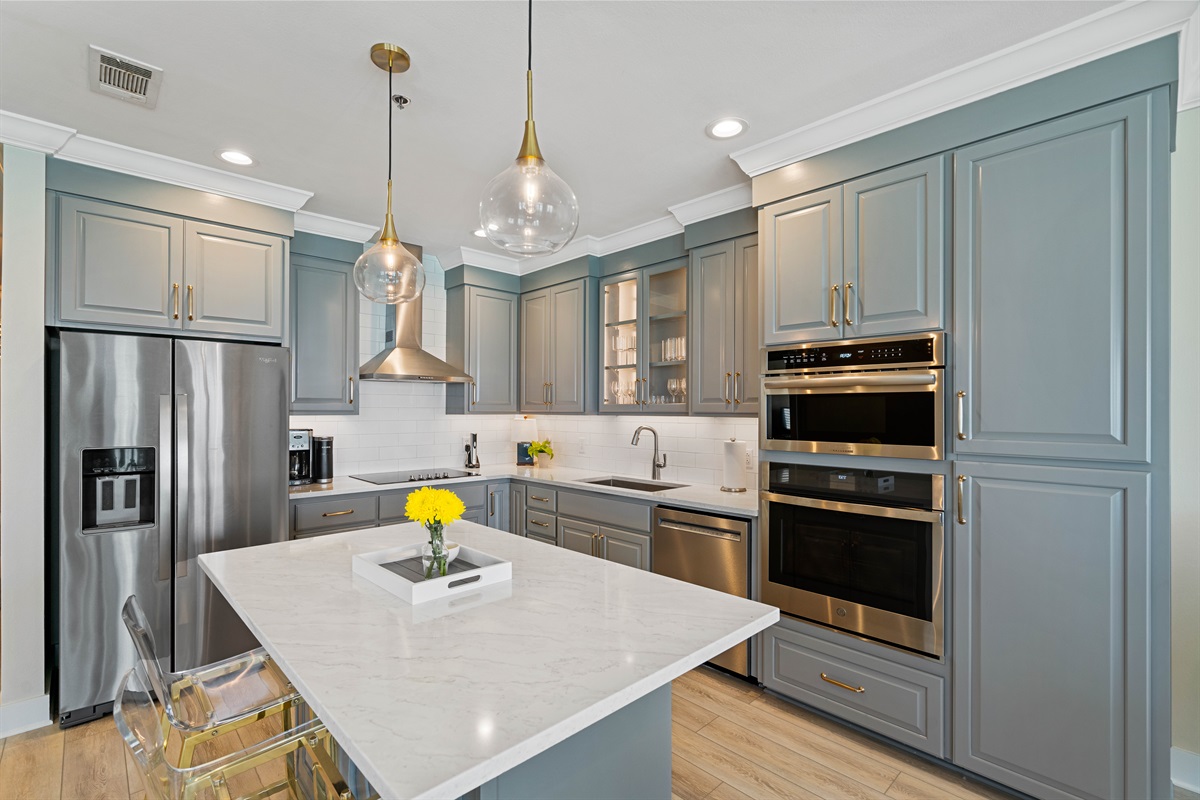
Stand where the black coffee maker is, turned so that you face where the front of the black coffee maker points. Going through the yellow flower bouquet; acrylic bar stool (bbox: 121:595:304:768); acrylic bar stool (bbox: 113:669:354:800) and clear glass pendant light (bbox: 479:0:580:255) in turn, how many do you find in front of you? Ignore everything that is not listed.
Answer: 4

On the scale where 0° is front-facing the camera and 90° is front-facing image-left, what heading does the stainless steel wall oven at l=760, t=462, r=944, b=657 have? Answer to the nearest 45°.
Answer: approximately 45°

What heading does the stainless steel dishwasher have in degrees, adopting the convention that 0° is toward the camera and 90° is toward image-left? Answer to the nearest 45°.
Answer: approximately 45°

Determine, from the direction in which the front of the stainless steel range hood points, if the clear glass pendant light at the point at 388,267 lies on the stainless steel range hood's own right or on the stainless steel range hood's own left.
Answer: on the stainless steel range hood's own right

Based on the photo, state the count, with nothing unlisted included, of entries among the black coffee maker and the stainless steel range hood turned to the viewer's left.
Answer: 0

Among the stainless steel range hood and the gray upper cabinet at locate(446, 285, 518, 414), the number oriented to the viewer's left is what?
0

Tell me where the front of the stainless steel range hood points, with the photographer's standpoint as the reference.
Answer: facing the viewer and to the right of the viewer

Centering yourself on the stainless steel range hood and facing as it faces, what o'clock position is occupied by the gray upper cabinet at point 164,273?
The gray upper cabinet is roughly at 3 o'clock from the stainless steel range hood.
